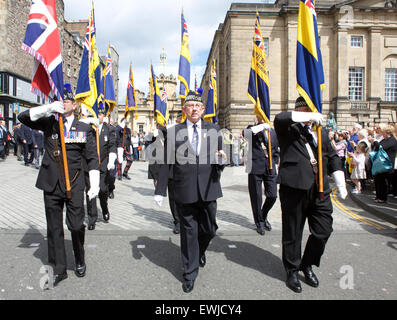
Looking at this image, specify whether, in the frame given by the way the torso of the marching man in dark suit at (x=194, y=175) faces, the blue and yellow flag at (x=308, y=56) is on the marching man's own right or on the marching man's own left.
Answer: on the marching man's own left

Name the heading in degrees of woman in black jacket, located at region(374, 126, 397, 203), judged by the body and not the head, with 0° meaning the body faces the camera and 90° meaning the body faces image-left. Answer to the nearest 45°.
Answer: approximately 90°

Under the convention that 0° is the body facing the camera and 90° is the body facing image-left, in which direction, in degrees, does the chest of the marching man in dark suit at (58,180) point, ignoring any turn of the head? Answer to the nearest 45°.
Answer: approximately 0°

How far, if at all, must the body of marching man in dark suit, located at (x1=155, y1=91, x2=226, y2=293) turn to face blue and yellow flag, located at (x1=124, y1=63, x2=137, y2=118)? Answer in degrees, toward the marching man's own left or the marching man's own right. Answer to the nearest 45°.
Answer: approximately 180°

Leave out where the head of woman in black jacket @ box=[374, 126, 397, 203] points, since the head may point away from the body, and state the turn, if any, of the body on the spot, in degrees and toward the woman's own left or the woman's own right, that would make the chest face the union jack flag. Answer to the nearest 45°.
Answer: approximately 45° to the woman's own left

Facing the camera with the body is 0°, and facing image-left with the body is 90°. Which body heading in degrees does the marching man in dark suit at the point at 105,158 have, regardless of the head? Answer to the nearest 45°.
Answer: approximately 0°

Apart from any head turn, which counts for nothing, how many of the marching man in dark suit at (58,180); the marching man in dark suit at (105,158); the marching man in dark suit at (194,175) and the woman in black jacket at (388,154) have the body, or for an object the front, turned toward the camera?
3
